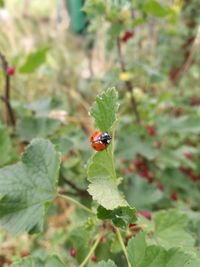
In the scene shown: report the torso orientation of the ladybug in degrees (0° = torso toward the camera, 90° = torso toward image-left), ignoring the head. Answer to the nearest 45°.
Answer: approximately 270°

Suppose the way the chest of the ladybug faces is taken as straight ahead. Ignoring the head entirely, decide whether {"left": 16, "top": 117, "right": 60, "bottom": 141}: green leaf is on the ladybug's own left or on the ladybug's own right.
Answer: on the ladybug's own left
